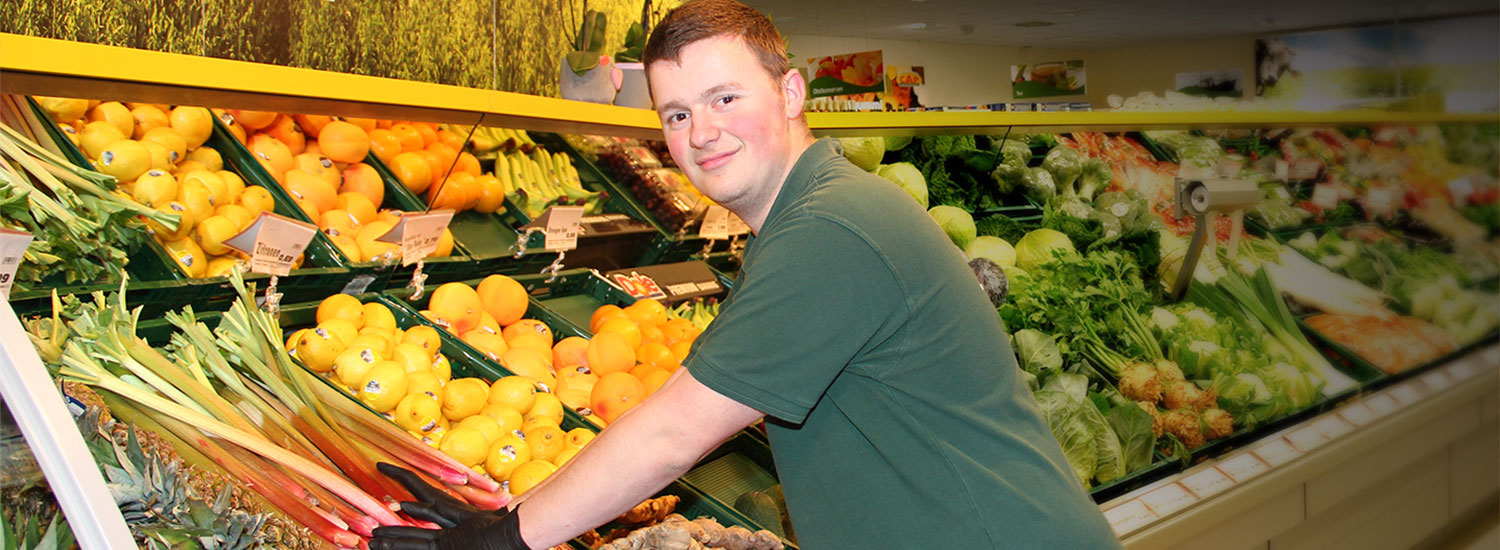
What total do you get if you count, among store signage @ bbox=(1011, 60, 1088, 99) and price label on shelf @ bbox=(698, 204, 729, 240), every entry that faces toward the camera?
2

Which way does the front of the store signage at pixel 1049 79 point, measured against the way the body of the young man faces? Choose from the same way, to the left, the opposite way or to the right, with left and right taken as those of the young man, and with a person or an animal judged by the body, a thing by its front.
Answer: to the left

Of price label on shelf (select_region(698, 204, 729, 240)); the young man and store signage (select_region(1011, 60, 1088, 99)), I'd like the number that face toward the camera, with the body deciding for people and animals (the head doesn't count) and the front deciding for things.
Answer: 2

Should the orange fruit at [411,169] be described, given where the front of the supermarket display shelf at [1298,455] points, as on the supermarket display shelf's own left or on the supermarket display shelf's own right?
on the supermarket display shelf's own right

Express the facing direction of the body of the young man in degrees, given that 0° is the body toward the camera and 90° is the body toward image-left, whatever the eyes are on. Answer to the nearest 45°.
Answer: approximately 90°
